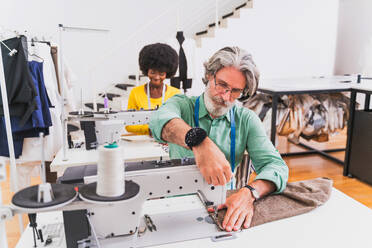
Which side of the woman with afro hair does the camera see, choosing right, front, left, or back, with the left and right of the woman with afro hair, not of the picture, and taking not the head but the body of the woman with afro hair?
front

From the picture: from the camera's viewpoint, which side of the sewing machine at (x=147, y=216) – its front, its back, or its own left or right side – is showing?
back

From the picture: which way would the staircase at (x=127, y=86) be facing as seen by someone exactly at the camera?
facing to the left of the viewer

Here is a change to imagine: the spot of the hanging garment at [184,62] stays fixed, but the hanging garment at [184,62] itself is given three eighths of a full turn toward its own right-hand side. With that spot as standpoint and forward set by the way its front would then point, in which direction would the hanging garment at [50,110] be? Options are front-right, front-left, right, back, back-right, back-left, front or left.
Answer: left

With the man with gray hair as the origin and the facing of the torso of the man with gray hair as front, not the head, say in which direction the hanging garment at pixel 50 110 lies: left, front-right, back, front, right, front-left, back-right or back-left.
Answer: back-right

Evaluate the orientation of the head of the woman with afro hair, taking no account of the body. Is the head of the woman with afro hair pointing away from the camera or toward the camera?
toward the camera

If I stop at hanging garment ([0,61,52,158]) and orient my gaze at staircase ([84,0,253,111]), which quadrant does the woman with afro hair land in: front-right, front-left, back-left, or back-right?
front-right

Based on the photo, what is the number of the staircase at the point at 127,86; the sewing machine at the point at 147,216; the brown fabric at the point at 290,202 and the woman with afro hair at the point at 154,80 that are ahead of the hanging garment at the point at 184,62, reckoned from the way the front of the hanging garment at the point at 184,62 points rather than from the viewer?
3

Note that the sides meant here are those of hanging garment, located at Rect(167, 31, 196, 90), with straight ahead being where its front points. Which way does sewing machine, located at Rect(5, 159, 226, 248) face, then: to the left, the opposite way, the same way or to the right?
the opposite way

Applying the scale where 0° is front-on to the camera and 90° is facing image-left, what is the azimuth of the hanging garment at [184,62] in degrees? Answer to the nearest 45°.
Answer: approximately 0°

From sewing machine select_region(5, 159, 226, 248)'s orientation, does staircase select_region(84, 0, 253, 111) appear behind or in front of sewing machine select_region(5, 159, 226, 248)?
in front

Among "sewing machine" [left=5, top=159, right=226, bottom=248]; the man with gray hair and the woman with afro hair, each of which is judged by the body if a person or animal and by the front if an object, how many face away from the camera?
1

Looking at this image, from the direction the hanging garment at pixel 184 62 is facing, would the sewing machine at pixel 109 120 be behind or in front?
in front
